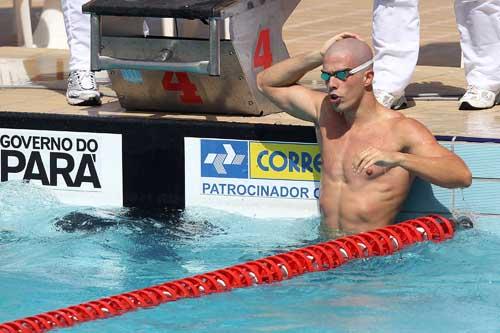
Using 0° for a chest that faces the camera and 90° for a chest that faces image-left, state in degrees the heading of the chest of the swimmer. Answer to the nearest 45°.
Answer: approximately 45°

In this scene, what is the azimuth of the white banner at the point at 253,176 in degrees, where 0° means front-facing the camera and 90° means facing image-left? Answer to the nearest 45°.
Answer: approximately 0°

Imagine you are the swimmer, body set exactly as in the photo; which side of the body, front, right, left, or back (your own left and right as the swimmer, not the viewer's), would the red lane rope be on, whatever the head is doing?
front

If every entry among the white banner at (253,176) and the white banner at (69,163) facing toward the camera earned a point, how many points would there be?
2

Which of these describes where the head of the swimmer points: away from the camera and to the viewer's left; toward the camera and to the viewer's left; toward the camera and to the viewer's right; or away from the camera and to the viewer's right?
toward the camera and to the viewer's left

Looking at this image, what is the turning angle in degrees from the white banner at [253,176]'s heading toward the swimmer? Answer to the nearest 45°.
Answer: approximately 45° to its left

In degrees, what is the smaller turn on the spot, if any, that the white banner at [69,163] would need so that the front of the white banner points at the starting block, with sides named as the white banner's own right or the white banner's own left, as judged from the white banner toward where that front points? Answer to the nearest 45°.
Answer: approximately 90° to the white banner's own left

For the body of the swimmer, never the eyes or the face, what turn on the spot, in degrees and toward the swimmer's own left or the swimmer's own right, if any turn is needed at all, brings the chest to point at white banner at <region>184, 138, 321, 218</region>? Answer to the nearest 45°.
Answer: approximately 90° to the swimmer's own right

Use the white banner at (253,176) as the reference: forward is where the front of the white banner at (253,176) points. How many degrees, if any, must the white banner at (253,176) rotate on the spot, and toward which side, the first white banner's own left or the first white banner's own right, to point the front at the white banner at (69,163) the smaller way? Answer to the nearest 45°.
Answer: approximately 90° to the first white banner's own right

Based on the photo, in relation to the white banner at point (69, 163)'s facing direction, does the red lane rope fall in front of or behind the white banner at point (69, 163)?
in front

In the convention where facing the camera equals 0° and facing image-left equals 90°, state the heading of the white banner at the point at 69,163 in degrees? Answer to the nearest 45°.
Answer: approximately 0°
